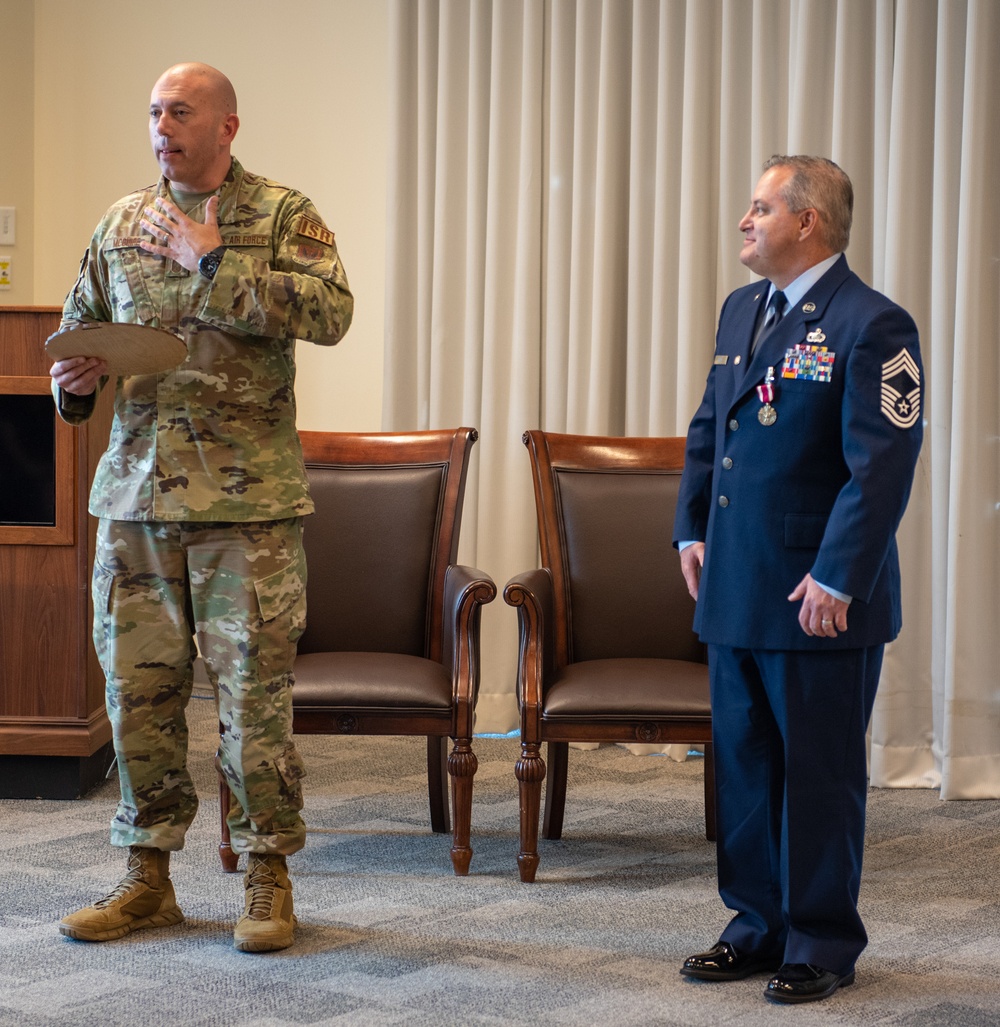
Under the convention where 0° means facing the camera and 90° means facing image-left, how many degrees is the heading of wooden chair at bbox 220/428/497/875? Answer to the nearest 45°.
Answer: approximately 0°

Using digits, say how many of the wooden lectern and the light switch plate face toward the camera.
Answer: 2

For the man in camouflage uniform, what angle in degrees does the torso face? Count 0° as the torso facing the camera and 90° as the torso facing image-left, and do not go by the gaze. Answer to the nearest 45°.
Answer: approximately 45°

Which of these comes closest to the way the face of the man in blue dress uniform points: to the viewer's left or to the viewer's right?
to the viewer's left

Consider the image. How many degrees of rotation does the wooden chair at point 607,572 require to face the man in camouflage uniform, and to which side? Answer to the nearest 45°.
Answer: approximately 45° to its right

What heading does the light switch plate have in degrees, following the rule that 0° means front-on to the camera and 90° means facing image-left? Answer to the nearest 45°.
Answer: approximately 0°

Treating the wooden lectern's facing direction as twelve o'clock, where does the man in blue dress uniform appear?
The man in blue dress uniform is roughly at 11 o'clock from the wooden lectern.

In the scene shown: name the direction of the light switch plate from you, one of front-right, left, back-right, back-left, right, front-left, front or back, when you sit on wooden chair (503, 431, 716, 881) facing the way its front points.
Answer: back-right
